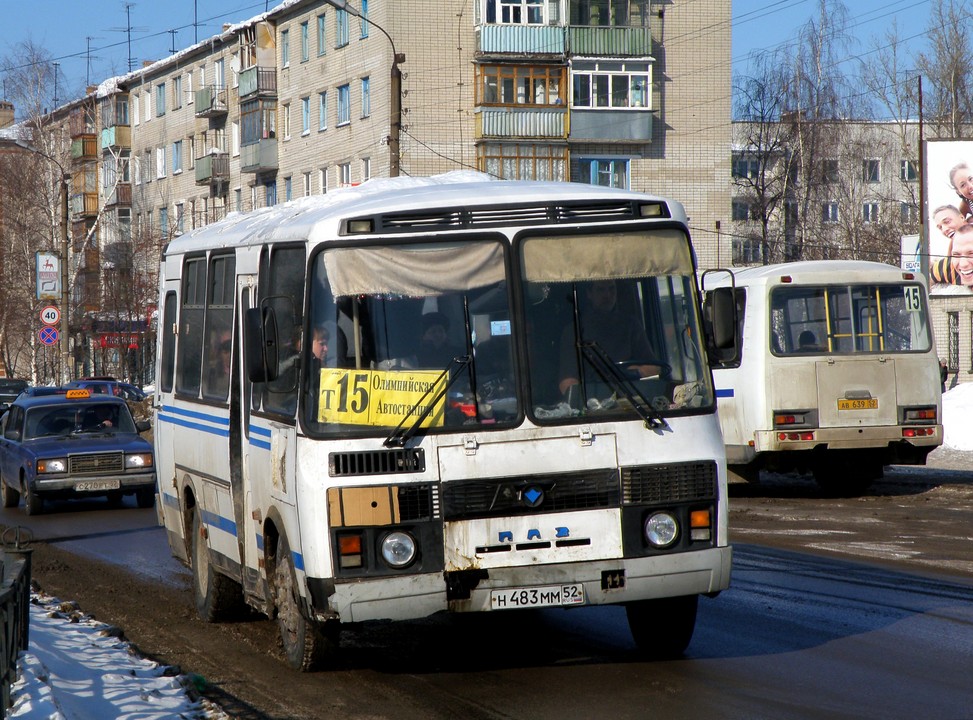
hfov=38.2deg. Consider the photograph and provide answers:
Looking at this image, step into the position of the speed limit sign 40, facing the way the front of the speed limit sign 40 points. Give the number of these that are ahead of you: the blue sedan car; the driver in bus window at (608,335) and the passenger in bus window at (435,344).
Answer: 3

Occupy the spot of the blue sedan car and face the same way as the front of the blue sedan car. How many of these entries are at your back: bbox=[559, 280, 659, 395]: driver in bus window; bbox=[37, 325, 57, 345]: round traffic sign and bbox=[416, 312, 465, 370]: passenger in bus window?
1

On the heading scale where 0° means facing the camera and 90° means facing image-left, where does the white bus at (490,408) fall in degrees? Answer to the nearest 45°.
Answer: approximately 315°

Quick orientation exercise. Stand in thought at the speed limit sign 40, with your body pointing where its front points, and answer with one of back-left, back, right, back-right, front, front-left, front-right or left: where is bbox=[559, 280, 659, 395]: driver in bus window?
front

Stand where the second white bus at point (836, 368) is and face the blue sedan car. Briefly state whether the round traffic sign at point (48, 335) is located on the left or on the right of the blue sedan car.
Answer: right

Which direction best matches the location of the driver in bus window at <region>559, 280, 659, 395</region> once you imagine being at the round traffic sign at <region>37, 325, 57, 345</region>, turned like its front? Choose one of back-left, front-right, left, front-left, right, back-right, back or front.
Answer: front

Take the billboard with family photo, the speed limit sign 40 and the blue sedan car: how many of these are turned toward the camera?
3

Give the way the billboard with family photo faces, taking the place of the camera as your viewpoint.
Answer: facing the viewer

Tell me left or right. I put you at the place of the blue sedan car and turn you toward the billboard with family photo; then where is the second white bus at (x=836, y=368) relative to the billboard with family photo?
right

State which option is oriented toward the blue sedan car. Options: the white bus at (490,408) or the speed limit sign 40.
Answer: the speed limit sign 40

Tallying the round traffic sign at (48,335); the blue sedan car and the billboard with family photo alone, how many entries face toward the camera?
3

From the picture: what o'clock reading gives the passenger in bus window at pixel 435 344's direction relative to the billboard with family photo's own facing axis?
The passenger in bus window is roughly at 12 o'clock from the billboard with family photo.

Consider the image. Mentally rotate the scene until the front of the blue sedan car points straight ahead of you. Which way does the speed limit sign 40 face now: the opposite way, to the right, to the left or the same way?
the same way

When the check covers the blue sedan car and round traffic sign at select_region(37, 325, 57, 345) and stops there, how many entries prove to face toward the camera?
2

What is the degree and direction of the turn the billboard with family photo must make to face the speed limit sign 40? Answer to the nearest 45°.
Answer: approximately 90° to its right

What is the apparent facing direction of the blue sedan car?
toward the camera

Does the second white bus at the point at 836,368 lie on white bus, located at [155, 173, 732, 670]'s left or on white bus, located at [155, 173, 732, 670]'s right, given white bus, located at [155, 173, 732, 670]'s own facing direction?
on its left
